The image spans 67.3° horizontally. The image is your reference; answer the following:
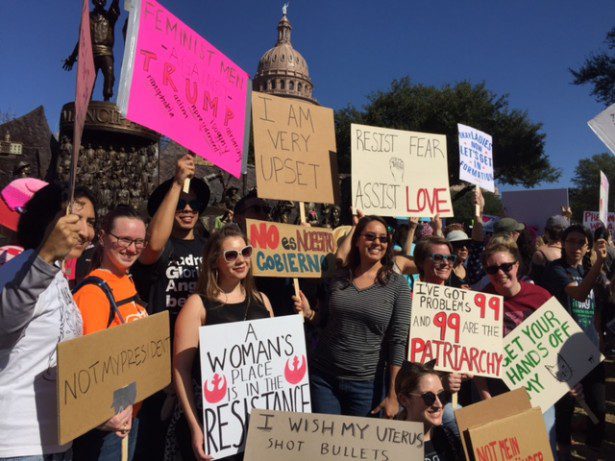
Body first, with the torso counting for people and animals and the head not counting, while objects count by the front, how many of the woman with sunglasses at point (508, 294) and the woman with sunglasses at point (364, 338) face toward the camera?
2

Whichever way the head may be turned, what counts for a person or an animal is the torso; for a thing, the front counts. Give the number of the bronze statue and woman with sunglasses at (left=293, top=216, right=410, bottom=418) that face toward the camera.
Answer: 2

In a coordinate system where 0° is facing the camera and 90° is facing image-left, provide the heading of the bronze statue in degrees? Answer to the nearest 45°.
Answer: approximately 0°

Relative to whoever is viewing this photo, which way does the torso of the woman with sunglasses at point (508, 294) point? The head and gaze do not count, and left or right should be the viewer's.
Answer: facing the viewer

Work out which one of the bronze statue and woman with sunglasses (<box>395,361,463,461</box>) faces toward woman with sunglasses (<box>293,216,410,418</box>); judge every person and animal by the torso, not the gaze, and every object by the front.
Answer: the bronze statue

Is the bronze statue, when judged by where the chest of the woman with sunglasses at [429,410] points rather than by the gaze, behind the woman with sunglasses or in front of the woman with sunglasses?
behind

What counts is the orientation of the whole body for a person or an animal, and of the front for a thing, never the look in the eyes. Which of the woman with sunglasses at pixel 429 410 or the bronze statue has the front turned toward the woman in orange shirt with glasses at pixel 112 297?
the bronze statue

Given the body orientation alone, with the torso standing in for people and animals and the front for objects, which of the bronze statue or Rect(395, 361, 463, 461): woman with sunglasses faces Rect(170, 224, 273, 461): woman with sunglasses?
the bronze statue

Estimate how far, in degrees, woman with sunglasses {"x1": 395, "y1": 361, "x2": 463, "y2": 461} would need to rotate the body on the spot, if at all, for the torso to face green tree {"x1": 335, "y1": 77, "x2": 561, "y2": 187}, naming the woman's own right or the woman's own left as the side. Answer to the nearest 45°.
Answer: approximately 135° to the woman's own left

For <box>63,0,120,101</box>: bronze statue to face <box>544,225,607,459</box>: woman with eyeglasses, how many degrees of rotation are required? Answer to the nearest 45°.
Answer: approximately 45° to its left
